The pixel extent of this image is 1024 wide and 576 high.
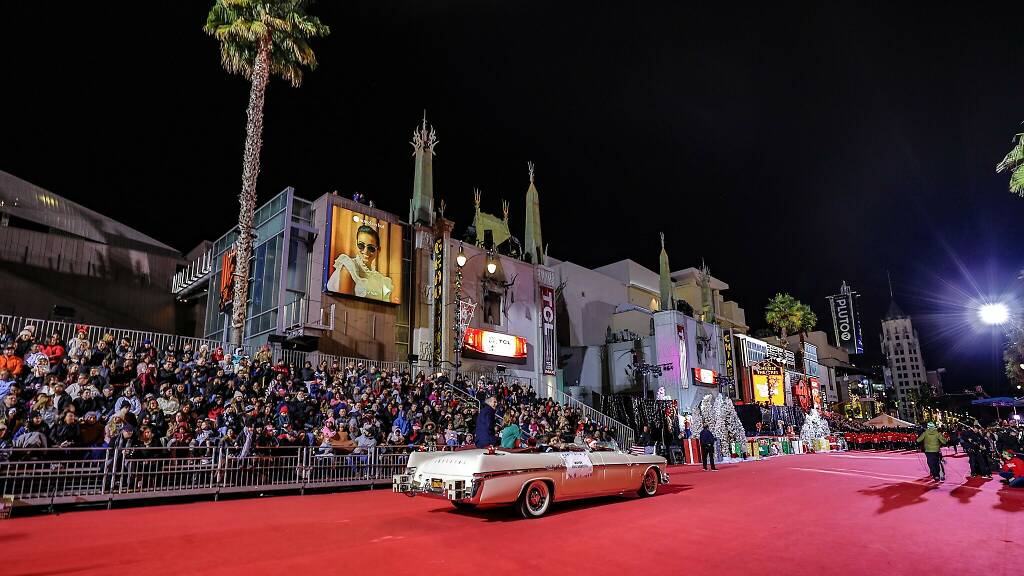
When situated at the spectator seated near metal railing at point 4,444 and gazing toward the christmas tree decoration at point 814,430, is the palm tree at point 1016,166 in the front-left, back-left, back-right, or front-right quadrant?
front-right

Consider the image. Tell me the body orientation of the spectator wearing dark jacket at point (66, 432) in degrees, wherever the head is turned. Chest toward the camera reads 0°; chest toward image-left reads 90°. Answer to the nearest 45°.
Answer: approximately 315°

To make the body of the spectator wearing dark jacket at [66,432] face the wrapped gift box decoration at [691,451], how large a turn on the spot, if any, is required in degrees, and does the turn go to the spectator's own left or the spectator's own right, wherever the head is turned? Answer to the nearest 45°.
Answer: approximately 45° to the spectator's own left

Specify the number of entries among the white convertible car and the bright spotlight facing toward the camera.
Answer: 1

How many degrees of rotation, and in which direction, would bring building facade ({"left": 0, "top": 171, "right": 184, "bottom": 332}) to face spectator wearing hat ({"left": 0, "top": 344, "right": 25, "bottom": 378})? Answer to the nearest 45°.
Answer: approximately 45° to its right

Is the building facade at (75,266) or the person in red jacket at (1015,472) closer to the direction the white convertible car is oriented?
the person in red jacket

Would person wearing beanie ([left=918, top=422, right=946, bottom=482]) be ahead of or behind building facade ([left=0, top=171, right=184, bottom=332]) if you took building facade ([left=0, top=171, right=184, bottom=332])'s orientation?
ahead

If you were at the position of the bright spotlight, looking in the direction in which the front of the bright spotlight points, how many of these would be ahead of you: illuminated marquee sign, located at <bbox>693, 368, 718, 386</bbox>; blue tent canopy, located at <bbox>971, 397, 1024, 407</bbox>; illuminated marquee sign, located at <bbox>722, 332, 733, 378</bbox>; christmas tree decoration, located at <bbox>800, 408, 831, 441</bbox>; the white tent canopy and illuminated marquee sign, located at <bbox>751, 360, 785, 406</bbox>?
0

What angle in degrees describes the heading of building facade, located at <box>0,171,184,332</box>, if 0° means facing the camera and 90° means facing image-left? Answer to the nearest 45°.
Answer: approximately 315°

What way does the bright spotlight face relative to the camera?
toward the camera

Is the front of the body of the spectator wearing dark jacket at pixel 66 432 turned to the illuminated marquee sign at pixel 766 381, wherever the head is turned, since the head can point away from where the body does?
no

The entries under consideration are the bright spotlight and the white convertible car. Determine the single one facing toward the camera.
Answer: the bright spotlight

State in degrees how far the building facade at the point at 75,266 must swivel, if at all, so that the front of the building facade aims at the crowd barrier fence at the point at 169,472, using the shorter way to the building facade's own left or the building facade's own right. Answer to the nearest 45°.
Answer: approximately 45° to the building facade's own right
